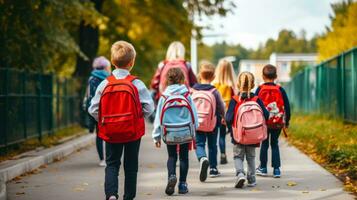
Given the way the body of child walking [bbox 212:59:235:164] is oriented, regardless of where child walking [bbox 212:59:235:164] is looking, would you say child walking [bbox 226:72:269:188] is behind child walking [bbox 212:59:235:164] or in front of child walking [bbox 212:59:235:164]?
behind

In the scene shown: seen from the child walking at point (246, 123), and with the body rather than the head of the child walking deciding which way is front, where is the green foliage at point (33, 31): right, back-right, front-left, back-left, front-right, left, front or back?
front-left

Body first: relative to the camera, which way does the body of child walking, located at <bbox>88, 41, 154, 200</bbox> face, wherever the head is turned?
away from the camera

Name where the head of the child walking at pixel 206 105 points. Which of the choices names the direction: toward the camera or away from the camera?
away from the camera

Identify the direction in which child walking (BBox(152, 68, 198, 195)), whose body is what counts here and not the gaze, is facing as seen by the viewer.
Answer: away from the camera

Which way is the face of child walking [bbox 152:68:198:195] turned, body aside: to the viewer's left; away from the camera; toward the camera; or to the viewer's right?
away from the camera

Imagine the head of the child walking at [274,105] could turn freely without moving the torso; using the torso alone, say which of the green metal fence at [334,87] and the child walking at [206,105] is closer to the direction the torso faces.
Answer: the green metal fence

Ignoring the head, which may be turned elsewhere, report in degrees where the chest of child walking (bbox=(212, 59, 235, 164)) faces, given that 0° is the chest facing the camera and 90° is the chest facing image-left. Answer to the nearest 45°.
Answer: approximately 180°

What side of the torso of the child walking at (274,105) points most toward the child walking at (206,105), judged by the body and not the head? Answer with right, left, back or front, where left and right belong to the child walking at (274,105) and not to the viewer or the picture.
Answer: left

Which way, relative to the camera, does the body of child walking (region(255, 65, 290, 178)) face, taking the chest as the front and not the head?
away from the camera

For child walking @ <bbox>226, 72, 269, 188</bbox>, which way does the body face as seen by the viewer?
away from the camera
